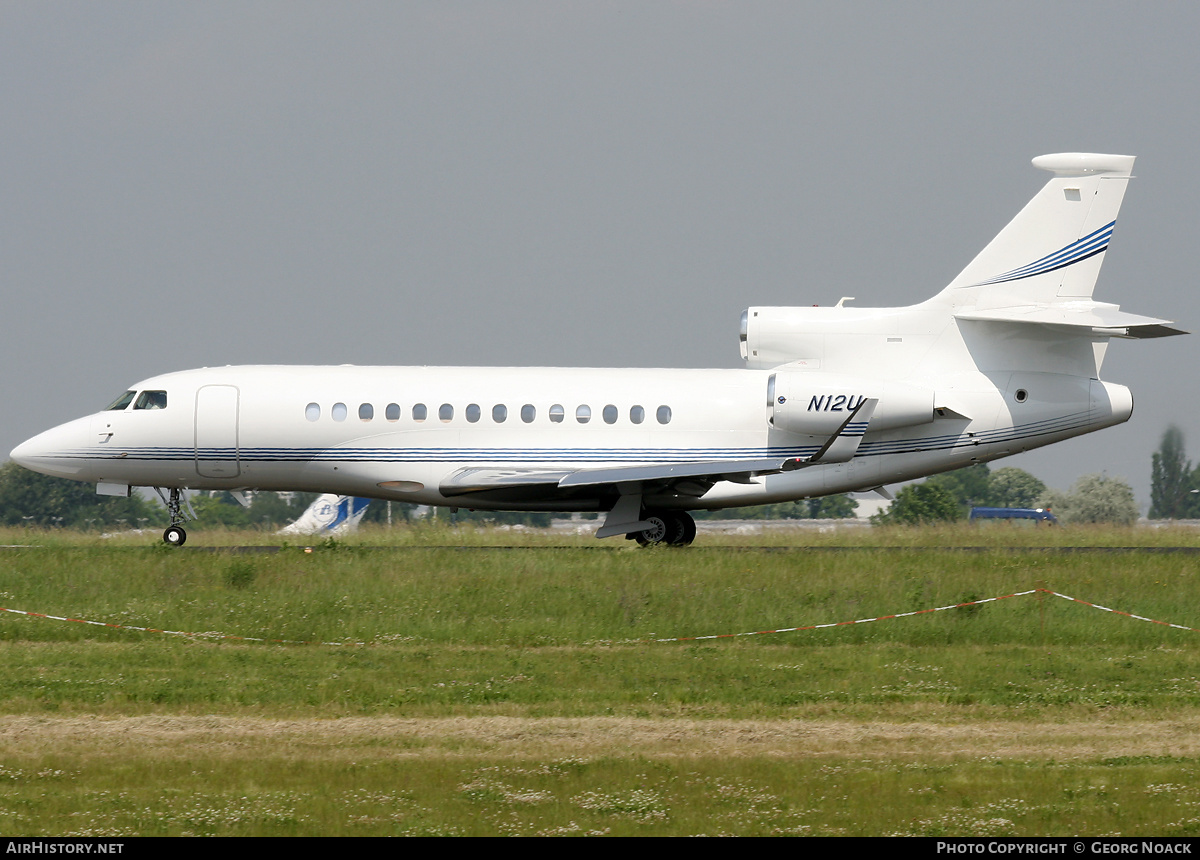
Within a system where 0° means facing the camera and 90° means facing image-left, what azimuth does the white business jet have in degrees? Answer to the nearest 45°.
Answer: approximately 90°
